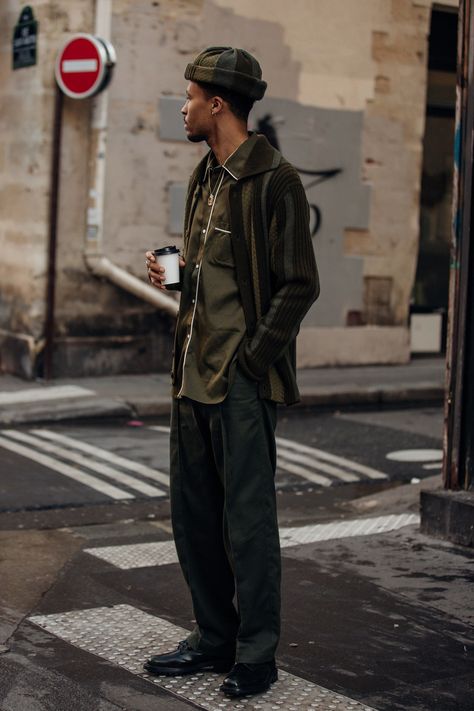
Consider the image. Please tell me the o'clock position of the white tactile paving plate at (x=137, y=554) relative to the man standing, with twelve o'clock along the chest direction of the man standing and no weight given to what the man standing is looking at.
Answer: The white tactile paving plate is roughly at 4 o'clock from the man standing.

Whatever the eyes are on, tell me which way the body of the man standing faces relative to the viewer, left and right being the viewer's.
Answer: facing the viewer and to the left of the viewer

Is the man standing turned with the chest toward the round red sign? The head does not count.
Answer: no

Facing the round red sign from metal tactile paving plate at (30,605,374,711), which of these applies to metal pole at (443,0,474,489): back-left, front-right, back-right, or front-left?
front-right

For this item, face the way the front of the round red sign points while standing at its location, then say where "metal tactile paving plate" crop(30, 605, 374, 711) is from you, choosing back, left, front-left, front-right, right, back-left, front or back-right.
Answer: front-left

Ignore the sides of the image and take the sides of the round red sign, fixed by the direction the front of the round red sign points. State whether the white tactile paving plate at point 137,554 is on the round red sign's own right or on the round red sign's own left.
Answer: on the round red sign's own left

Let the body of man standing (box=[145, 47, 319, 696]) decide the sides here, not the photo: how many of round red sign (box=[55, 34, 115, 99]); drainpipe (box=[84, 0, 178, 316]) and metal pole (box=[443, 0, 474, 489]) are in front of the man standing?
0

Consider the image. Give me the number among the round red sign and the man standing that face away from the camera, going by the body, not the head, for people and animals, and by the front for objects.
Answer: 0

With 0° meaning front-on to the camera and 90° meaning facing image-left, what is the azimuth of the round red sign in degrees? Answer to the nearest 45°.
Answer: approximately 45°

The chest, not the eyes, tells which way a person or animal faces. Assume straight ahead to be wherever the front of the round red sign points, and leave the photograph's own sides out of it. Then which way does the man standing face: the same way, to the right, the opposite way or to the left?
the same way

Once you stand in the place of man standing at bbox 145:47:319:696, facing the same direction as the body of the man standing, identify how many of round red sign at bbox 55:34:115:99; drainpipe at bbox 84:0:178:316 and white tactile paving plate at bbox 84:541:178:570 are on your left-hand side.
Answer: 0

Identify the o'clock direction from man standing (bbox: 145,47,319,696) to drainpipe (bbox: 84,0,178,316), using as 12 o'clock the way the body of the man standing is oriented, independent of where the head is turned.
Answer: The drainpipe is roughly at 4 o'clock from the man standing.
